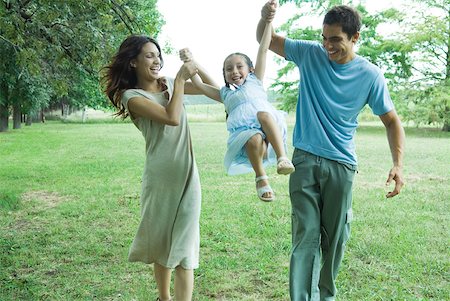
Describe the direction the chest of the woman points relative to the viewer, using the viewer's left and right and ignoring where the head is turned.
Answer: facing the viewer and to the right of the viewer

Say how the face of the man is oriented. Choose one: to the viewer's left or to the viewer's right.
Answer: to the viewer's left

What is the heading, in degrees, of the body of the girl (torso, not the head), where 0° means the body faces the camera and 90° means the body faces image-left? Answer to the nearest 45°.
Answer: approximately 0°

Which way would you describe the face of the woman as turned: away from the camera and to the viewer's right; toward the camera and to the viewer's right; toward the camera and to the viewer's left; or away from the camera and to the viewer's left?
toward the camera and to the viewer's right
